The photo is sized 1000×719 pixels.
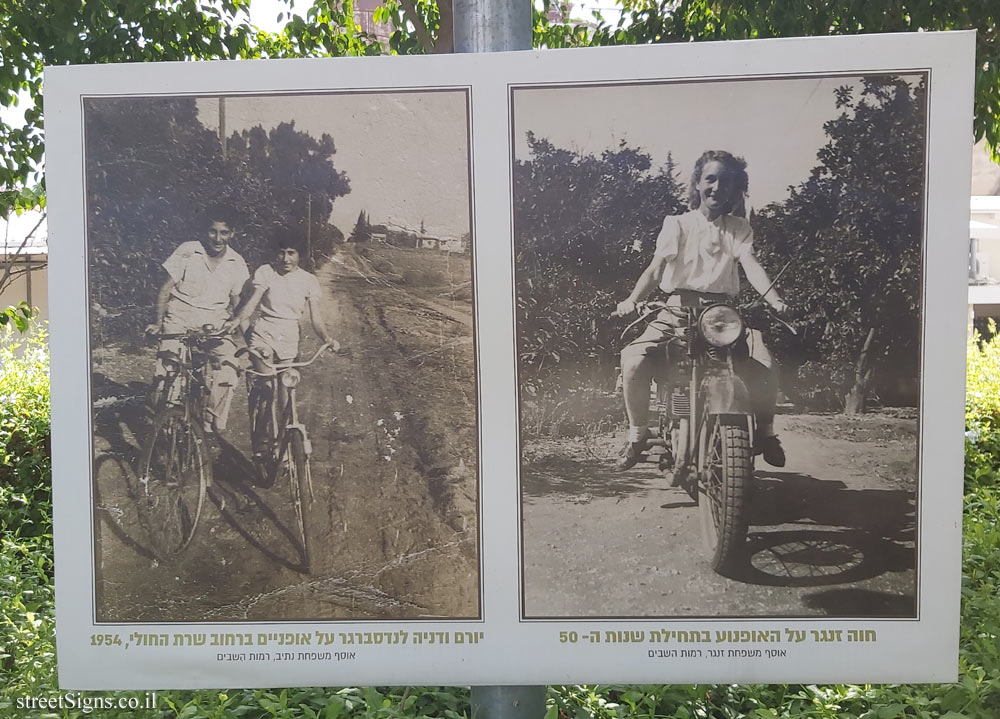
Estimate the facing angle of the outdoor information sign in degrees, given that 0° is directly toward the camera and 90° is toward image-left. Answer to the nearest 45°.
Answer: approximately 0°

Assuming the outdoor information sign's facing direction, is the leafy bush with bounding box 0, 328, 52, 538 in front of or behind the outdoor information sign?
behind
